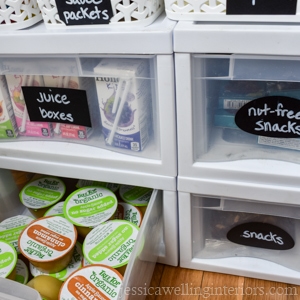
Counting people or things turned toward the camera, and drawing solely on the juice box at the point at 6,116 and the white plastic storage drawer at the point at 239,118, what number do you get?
2

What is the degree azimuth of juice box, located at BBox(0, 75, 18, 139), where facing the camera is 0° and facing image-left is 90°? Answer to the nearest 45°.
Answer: approximately 0°

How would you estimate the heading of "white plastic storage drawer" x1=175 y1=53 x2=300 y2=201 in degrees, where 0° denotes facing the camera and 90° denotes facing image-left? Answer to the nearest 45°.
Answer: approximately 0°
